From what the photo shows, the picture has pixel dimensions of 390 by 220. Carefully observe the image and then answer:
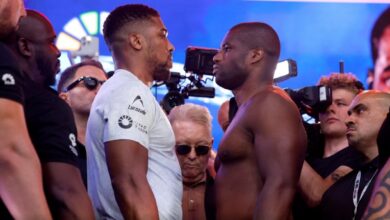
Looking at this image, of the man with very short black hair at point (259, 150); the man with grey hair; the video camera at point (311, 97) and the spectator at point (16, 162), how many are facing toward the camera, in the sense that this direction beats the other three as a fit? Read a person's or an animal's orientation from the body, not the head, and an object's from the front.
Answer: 1

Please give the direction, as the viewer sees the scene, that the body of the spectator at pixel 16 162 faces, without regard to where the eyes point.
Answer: to the viewer's right

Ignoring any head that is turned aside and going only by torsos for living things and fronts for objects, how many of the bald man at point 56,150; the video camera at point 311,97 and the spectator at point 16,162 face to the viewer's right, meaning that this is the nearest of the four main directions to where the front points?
2

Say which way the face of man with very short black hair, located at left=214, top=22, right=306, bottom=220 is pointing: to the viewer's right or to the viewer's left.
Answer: to the viewer's left

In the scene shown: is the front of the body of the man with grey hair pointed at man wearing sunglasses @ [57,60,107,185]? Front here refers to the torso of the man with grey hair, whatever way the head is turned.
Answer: no

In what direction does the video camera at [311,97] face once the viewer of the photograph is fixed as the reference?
facing to the left of the viewer

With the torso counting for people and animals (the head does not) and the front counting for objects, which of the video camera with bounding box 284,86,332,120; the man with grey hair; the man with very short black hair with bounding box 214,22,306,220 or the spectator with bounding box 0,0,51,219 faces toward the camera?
the man with grey hair

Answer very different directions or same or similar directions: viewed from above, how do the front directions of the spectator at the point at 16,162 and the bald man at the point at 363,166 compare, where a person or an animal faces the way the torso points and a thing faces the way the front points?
very different directions

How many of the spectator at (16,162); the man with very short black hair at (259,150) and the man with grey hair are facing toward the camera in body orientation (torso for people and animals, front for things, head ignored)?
1

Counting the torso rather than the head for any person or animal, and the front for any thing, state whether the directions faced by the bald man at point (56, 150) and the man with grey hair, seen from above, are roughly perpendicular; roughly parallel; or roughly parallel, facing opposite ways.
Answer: roughly perpendicular

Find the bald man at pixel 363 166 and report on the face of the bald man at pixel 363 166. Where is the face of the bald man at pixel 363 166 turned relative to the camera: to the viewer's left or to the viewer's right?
to the viewer's left

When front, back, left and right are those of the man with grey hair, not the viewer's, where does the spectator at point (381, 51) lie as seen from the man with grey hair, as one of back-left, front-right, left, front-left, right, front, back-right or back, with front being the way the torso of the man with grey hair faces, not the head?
back-left

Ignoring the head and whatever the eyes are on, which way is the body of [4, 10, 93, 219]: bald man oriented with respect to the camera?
to the viewer's right

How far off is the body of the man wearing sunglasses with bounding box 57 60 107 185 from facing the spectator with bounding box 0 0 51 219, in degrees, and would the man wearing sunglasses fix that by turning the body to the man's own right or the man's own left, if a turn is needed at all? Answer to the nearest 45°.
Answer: approximately 45° to the man's own right

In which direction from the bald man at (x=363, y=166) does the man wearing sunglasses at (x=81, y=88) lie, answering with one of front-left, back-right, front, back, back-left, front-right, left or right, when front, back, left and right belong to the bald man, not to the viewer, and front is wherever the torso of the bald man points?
front-right

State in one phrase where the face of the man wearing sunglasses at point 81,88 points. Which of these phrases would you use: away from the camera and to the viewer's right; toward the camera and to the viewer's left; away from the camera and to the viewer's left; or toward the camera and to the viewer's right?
toward the camera and to the viewer's right

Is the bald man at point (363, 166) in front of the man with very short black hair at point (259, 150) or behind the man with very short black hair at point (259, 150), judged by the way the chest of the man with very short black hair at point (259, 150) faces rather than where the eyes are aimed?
behind

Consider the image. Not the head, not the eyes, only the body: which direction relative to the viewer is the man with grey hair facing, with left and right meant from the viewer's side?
facing the viewer

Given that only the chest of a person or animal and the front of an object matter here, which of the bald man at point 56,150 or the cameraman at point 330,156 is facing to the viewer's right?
the bald man

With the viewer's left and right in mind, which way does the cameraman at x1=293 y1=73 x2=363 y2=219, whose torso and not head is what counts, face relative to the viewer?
facing the viewer and to the left of the viewer
